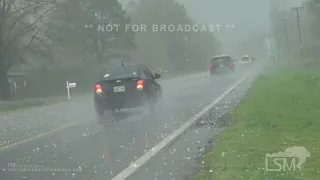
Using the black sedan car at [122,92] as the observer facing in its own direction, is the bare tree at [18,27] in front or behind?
in front

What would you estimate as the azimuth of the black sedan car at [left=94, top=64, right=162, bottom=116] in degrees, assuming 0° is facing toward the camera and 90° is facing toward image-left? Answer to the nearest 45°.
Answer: approximately 180°
